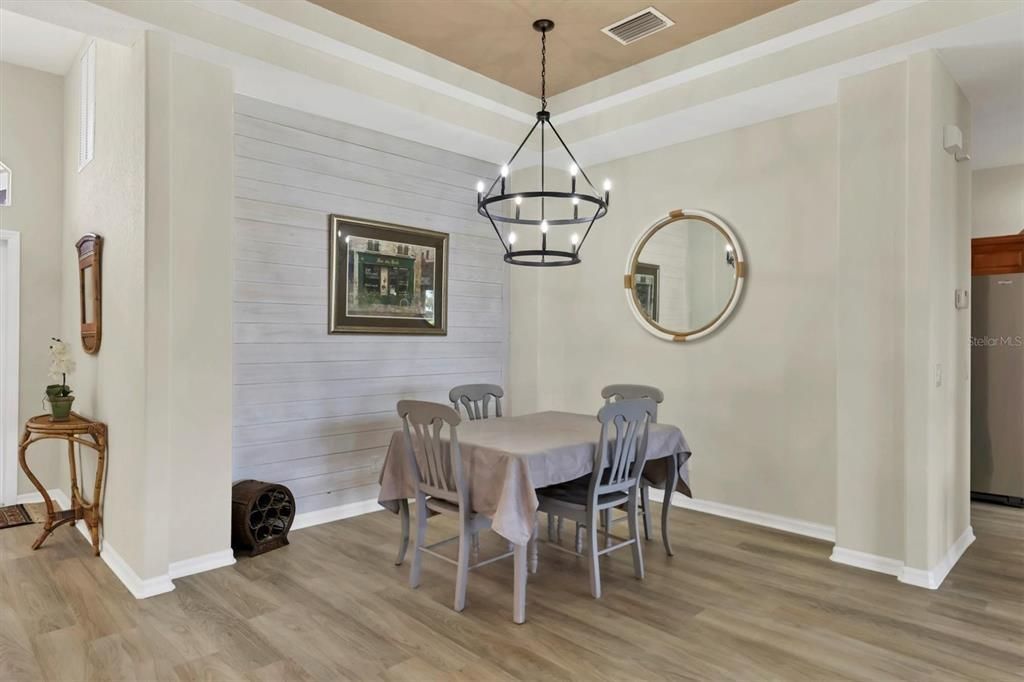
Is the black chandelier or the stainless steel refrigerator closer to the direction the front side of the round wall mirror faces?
the black chandelier

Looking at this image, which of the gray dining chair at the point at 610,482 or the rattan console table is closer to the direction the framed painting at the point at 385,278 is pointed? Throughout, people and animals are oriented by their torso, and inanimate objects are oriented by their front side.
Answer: the gray dining chair

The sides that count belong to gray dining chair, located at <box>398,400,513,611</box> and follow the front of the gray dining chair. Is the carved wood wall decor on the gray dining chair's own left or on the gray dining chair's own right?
on the gray dining chair's own left

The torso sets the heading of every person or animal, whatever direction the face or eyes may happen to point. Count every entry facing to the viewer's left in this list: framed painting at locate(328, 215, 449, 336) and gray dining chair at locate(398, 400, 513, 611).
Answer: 0

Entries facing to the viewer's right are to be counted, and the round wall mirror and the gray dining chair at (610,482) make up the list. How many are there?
0

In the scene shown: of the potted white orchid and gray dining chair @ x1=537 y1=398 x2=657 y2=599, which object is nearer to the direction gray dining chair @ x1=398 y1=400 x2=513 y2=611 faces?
the gray dining chair

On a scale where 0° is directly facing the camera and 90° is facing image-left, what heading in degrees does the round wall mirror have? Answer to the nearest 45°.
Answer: approximately 45°

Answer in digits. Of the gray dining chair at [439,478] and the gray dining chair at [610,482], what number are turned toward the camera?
0

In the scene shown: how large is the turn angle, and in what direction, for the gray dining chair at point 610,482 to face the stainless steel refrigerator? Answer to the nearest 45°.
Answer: approximately 90° to its right

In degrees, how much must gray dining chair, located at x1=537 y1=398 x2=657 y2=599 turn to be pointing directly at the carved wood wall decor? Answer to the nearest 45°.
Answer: approximately 45° to its left

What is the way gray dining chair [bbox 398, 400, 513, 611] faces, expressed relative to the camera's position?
facing away from the viewer and to the right of the viewer

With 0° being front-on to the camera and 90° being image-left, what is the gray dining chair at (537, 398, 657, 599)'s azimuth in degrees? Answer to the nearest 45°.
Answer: approximately 135°

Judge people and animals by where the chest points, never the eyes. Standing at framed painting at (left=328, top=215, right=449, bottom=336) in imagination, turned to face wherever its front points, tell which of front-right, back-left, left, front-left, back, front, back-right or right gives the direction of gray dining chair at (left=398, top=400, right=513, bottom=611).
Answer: front-right

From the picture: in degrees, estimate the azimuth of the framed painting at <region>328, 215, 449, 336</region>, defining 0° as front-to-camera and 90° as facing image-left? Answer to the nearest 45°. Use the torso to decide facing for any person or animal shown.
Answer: approximately 315°

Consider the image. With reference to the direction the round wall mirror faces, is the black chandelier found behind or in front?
in front
